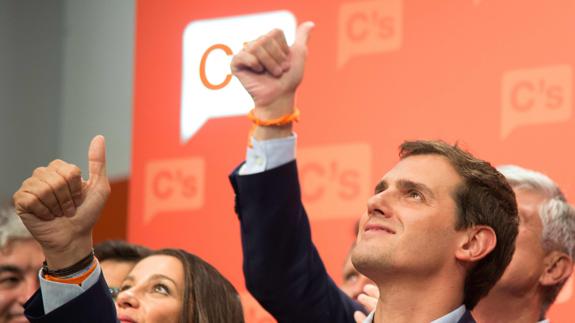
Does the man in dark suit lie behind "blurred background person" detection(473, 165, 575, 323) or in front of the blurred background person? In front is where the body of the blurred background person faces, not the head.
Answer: in front

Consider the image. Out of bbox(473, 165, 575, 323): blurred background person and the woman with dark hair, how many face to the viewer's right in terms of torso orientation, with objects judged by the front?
0

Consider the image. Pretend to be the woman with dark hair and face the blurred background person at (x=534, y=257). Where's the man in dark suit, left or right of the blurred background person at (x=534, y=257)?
right

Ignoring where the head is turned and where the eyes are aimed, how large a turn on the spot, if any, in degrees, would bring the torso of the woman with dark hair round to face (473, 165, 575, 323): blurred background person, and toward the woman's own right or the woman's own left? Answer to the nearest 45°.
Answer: approximately 135° to the woman's own left

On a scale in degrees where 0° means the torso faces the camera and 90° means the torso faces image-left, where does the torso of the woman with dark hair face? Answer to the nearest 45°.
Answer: approximately 45°

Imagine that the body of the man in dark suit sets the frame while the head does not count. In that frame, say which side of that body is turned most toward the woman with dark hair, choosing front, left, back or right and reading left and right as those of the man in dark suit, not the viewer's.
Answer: right

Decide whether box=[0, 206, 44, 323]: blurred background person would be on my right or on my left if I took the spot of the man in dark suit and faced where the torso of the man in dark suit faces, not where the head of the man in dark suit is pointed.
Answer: on my right

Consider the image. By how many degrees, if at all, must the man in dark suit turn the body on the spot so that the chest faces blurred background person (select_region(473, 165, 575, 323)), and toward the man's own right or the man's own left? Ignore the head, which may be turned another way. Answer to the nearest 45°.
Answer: approximately 180°

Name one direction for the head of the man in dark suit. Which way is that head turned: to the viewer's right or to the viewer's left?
to the viewer's left
